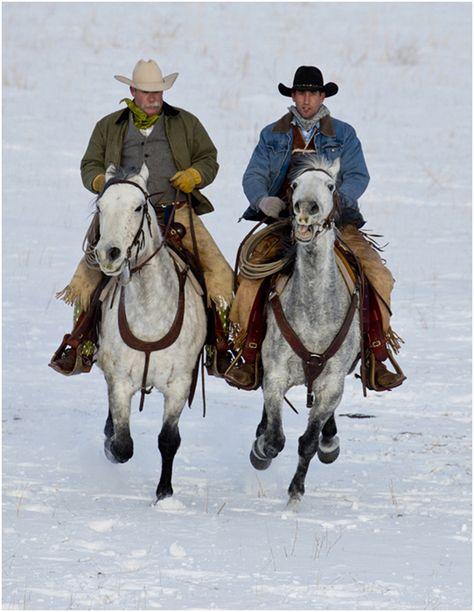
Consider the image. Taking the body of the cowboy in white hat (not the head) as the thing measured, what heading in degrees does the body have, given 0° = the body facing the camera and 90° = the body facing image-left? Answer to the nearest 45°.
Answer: approximately 0°

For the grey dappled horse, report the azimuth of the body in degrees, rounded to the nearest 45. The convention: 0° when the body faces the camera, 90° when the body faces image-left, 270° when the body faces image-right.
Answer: approximately 0°

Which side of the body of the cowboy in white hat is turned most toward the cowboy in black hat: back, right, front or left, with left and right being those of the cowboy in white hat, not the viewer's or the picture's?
left
